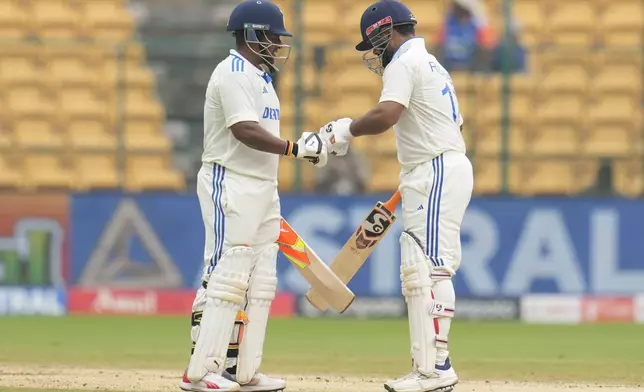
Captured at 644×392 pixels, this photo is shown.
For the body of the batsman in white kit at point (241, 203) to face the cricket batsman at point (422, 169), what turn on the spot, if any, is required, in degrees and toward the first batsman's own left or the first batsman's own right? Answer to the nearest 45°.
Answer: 0° — they already face them

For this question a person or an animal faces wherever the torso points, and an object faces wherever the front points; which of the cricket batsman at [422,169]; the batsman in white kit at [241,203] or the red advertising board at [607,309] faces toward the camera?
the red advertising board

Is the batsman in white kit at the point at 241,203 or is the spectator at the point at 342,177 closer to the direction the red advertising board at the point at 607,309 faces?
the batsman in white kit

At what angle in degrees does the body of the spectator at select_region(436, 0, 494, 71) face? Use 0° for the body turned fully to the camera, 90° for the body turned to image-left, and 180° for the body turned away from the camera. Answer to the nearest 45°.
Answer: approximately 0°

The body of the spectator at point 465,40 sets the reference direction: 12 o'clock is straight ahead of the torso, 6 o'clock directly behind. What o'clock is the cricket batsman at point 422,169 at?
The cricket batsman is roughly at 12 o'clock from the spectator.

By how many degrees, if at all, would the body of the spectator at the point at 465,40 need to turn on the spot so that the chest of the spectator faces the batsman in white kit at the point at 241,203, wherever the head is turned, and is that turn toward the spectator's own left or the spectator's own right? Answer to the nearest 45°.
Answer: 0° — they already face them

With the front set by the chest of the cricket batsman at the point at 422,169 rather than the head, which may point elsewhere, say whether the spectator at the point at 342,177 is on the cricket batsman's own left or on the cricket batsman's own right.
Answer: on the cricket batsman's own right

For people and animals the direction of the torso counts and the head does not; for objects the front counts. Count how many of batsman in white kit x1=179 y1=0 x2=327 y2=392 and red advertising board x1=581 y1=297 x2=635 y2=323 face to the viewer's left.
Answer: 0

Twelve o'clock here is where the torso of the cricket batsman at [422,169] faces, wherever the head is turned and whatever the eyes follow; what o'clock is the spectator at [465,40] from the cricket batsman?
The spectator is roughly at 3 o'clock from the cricket batsman.

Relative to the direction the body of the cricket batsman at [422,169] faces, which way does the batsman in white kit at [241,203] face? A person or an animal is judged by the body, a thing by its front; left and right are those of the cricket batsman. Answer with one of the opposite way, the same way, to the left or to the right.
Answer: the opposite way

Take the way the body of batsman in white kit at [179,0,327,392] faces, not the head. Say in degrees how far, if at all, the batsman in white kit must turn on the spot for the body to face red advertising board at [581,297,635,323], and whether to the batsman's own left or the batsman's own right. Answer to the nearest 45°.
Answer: approximately 45° to the batsman's own left

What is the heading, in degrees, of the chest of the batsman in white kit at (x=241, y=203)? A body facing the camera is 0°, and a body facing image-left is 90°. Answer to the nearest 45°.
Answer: approximately 270°

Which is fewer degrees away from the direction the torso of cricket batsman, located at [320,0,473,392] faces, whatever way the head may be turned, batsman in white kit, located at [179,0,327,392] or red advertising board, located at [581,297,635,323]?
the batsman in white kit

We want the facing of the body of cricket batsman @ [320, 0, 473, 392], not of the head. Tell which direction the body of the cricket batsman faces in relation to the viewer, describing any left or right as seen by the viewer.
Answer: facing to the left of the viewer
